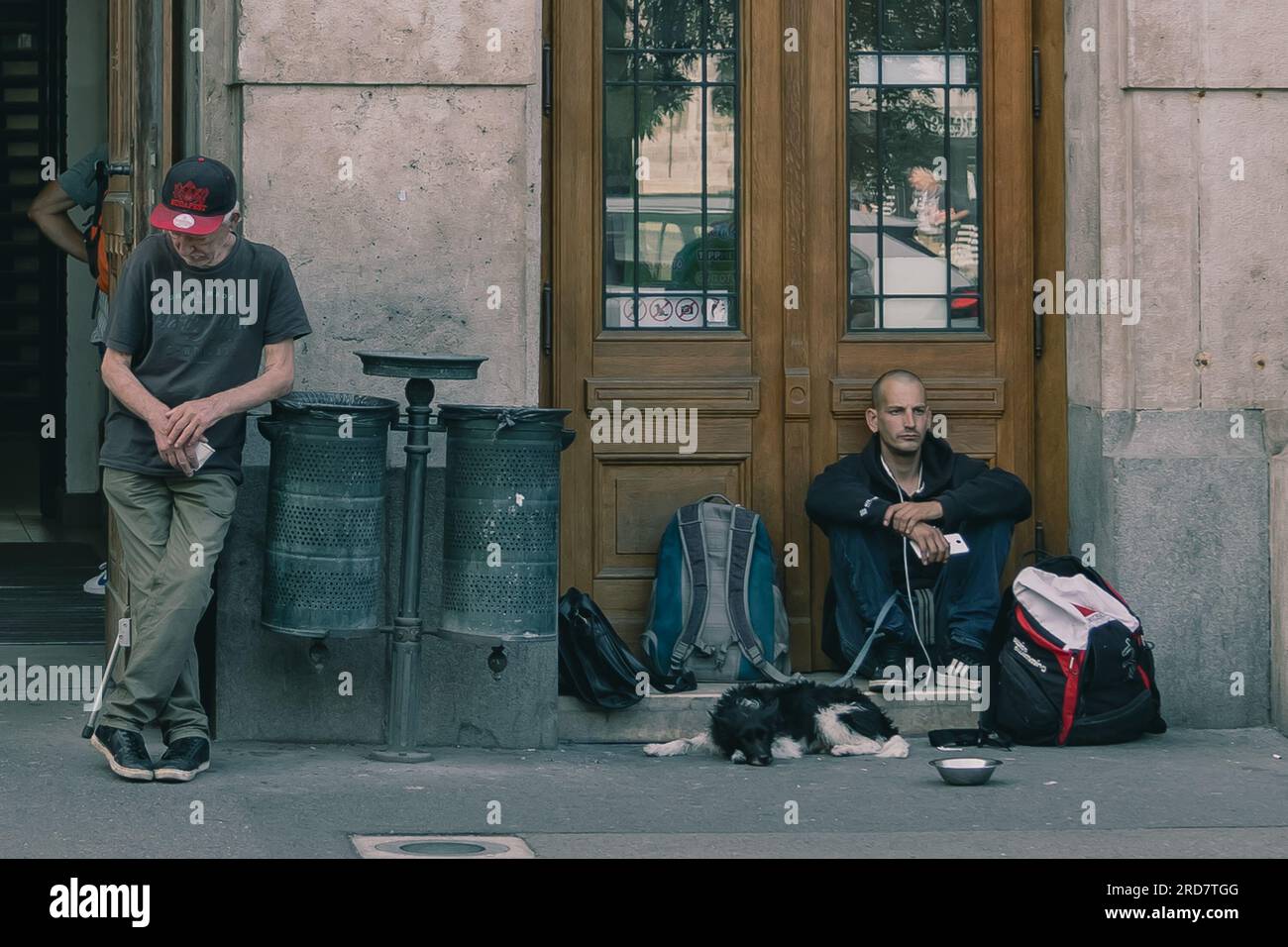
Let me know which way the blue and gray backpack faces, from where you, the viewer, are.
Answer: facing away from the viewer

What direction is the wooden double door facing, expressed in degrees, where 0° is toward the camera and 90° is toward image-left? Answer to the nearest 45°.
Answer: approximately 0°

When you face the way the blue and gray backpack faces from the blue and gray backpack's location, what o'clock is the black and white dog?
The black and white dog is roughly at 5 o'clock from the blue and gray backpack.

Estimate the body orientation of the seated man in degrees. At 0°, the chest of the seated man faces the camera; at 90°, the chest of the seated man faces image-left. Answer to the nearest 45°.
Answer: approximately 0°

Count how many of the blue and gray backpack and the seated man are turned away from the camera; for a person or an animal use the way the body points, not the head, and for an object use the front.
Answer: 1

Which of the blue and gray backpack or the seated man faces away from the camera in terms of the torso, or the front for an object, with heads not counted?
the blue and gray backpack

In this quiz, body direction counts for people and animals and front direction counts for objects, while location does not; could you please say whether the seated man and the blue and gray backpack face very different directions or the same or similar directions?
very different directions

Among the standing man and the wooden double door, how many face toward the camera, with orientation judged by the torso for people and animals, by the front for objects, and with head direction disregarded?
2
